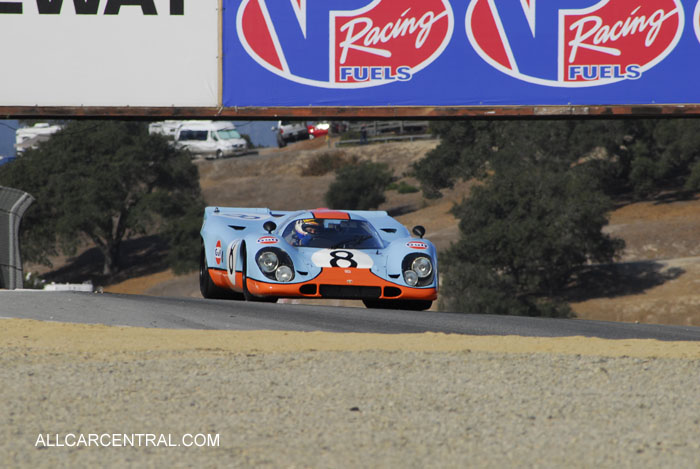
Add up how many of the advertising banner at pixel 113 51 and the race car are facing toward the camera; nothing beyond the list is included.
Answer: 2

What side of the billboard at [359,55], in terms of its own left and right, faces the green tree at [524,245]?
back

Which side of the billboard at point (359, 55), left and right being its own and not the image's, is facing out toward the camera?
front

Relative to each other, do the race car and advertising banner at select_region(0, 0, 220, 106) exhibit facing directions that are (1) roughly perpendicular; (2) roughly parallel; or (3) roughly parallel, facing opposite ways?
roughly parallel

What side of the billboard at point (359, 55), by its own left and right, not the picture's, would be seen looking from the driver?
front

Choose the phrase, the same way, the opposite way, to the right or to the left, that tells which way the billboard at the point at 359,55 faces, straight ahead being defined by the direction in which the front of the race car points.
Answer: the same way

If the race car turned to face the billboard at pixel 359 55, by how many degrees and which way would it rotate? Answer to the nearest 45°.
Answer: approximately 180°

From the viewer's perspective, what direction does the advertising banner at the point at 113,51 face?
toward the camera

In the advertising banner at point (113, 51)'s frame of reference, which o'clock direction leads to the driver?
The driver is roughly at 11 o'clock from the advertising banner.

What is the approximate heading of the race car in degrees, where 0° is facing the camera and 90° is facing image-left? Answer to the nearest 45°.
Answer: approximately 0°

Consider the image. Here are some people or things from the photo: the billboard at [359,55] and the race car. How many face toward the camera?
2
